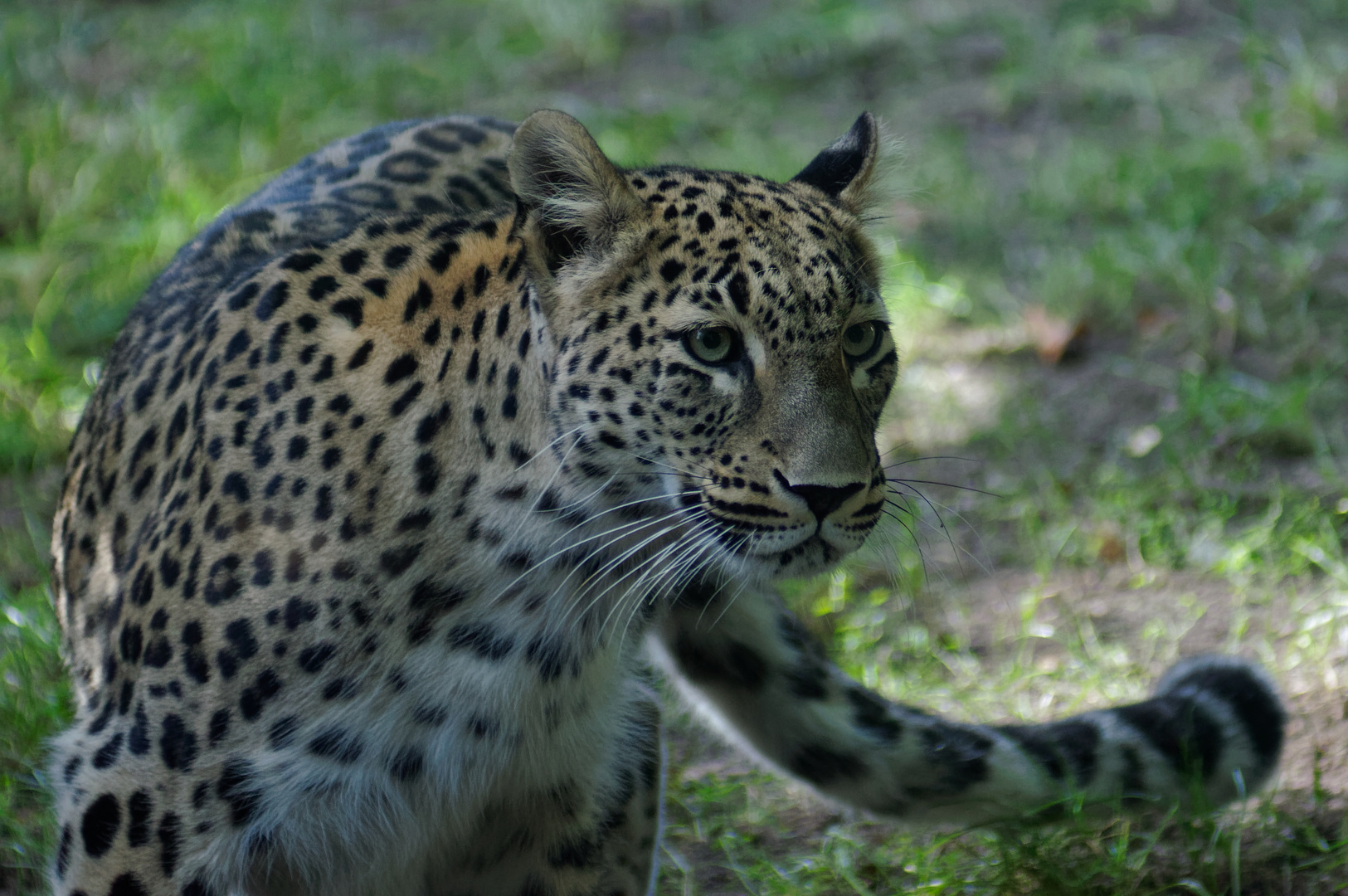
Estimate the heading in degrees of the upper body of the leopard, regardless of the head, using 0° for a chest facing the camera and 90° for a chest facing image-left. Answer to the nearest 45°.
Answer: approximately 315°
